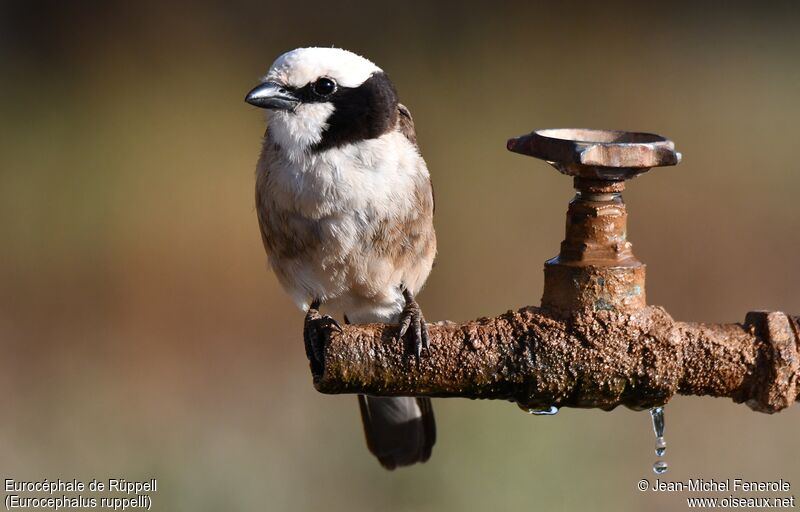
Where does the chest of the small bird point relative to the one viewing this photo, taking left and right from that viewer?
facing the viewer and to the left of the viewer

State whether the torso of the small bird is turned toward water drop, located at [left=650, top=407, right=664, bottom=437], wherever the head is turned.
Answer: no
